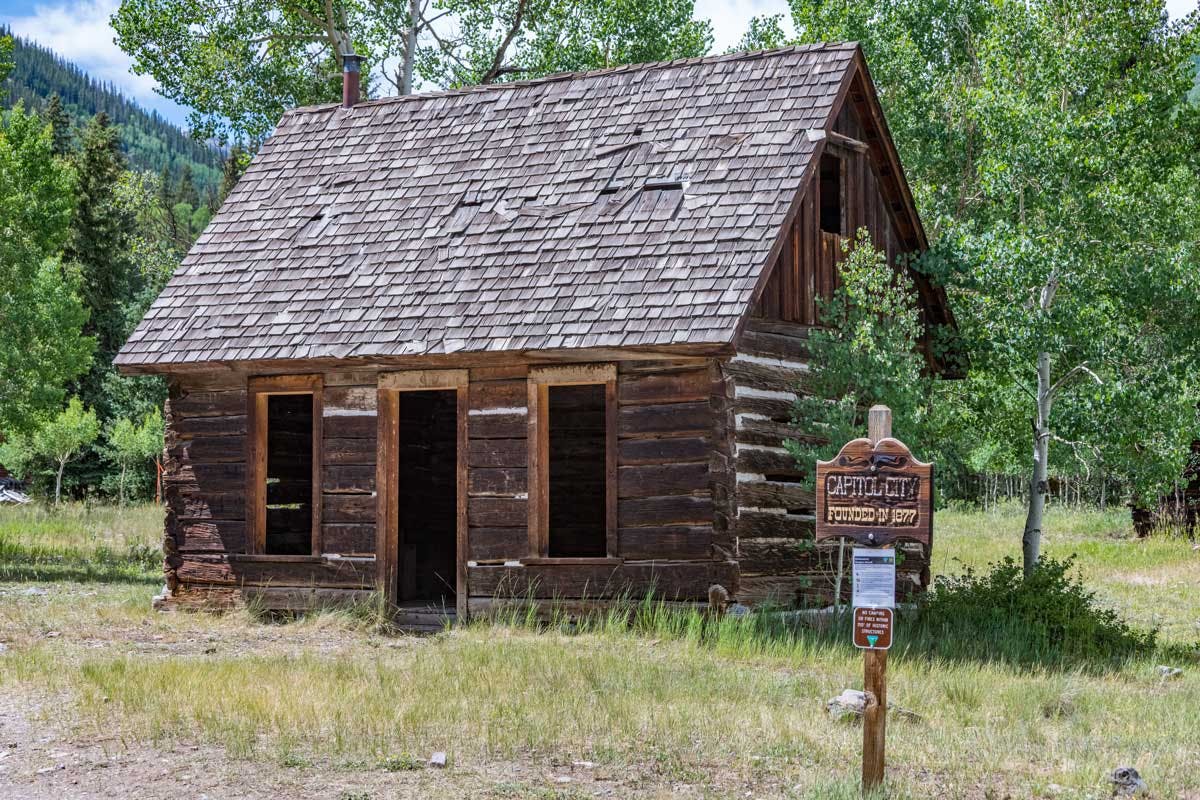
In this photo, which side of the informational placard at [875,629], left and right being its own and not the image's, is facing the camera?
front

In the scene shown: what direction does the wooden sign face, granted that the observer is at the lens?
facing the viewer

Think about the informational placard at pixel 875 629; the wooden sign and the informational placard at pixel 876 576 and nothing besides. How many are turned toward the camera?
3

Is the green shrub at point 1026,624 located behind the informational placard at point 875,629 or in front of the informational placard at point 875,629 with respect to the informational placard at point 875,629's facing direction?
behind

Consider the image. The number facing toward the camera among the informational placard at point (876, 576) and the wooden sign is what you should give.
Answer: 2

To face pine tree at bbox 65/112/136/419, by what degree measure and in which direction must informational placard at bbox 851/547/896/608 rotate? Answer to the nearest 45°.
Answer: approximately 135° to its right

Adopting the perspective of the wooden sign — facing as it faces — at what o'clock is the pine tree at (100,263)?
The pine tree is roughly at 5 o'clock from the wooden sign.
